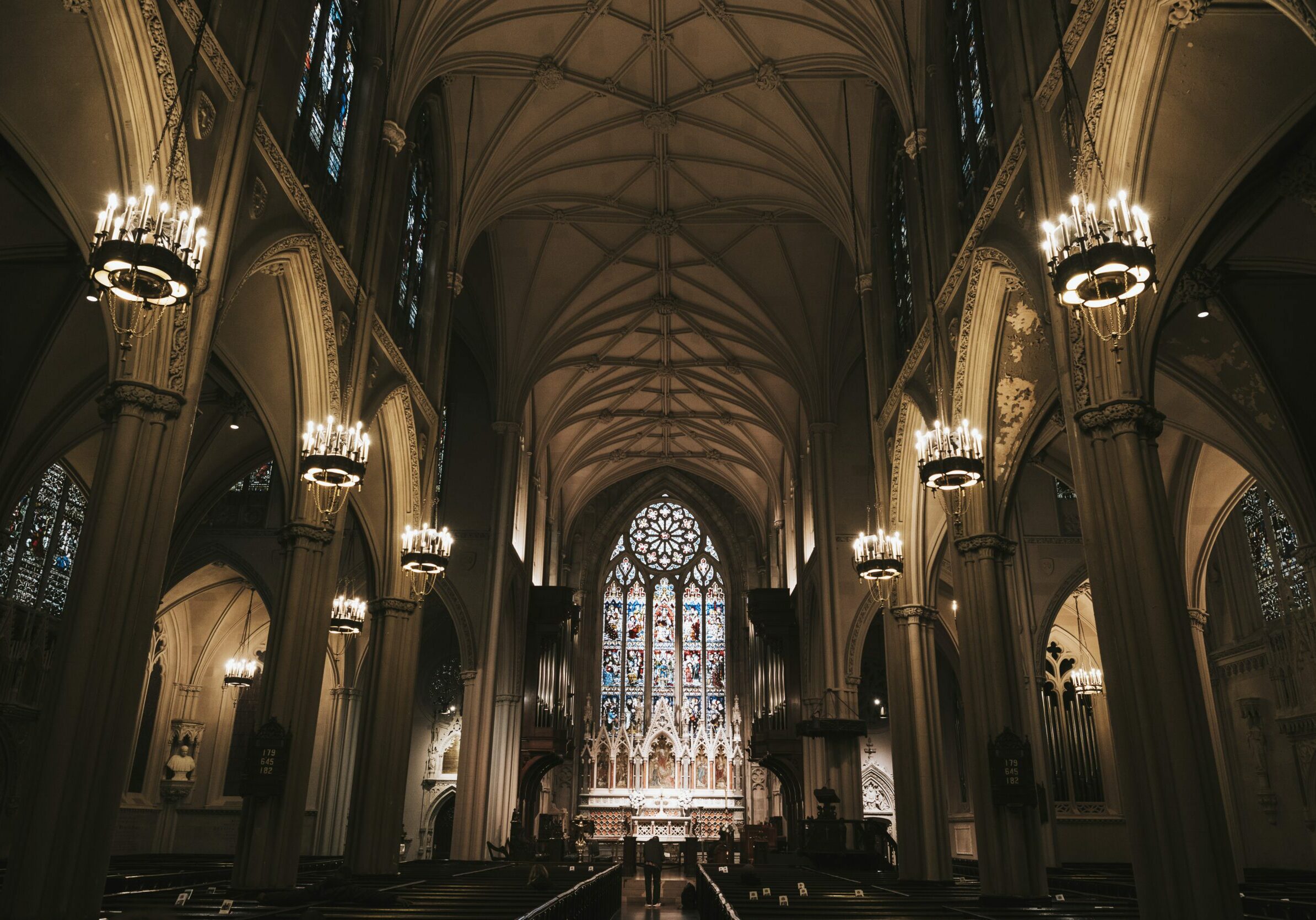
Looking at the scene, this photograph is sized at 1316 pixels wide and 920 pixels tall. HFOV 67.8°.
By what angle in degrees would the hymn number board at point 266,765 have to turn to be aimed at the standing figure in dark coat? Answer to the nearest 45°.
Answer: approximately 135° to its left

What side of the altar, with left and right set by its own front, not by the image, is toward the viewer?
front

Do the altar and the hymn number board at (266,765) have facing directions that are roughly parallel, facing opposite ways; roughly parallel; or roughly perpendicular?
roughly parallel

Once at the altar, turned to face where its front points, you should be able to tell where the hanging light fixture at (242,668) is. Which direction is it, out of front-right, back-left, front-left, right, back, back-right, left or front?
front-right

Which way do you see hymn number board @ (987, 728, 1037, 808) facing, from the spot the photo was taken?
facing the viewer

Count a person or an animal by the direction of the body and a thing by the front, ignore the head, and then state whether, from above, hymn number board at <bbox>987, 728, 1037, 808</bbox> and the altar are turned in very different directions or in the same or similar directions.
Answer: same or similar directions

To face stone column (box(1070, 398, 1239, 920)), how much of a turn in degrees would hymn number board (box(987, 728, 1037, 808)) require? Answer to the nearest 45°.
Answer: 0° — it already faces it

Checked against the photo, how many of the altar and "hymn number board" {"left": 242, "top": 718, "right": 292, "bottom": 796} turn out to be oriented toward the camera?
2

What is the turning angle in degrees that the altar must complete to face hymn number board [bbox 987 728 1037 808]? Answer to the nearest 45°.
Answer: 0° — it already faces it

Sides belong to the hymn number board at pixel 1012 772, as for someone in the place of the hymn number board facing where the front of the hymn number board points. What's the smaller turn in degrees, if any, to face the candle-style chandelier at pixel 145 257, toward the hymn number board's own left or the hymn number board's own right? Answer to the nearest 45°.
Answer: approximately 45° to the hymn number board's own right

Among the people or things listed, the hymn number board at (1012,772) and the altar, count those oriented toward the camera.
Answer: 2

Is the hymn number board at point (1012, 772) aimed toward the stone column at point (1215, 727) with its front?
no

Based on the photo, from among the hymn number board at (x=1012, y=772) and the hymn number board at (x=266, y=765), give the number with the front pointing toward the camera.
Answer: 2

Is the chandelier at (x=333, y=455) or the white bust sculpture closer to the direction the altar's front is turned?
the chandelier
